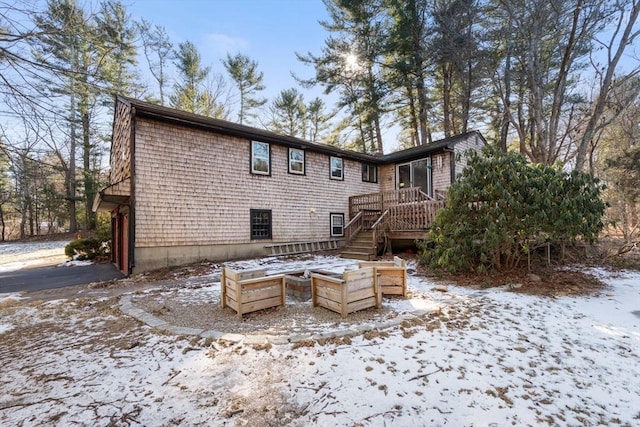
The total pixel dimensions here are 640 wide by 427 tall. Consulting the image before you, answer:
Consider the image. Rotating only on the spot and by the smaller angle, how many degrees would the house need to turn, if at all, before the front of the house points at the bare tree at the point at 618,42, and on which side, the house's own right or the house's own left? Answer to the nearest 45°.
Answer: approximately 135° to the house's own right

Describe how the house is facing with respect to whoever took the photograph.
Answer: facing away from the viewer and to the left of the viewer
